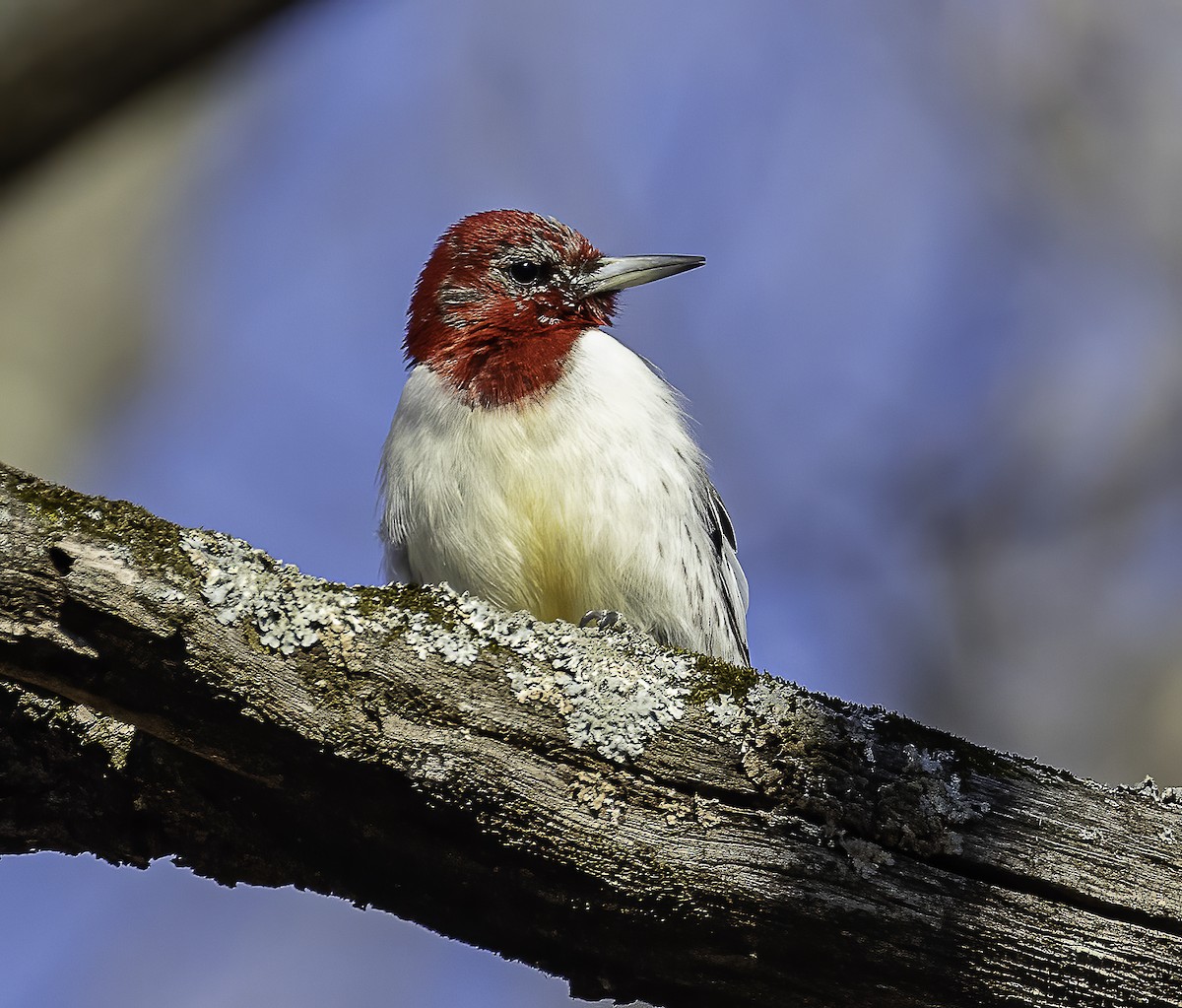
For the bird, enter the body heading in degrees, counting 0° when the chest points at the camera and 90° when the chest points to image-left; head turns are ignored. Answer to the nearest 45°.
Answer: approximately 0°
